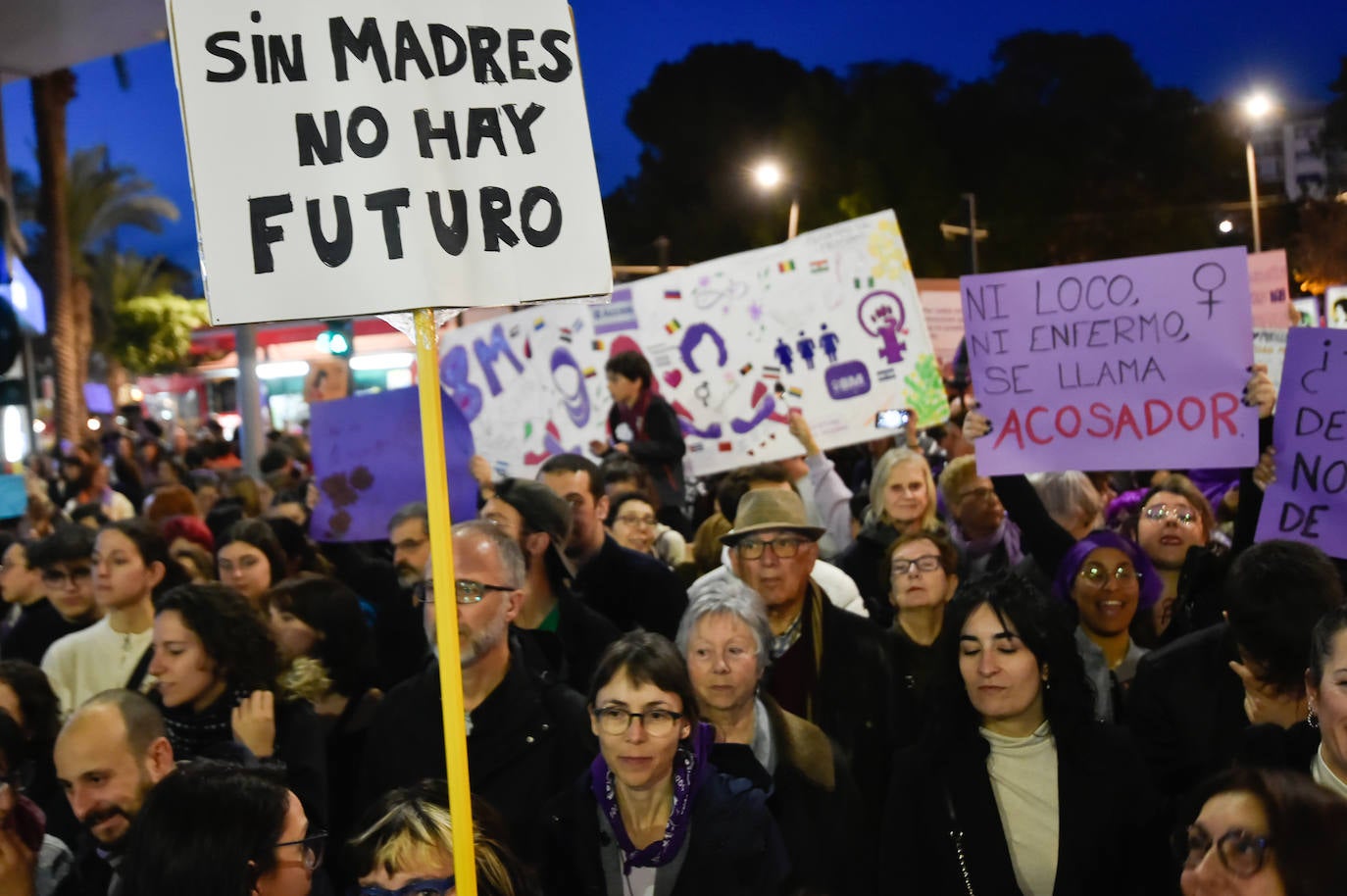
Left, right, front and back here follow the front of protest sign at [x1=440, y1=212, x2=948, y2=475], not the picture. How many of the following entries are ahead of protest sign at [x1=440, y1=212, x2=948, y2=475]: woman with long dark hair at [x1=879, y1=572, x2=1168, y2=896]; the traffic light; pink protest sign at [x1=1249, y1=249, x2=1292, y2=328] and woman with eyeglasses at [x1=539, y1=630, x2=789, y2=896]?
2

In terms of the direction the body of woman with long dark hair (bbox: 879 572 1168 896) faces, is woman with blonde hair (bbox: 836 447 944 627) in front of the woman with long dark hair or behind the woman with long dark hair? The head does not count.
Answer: behind

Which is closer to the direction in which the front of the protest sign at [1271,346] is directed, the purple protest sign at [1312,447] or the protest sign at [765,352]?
the purple protest sign

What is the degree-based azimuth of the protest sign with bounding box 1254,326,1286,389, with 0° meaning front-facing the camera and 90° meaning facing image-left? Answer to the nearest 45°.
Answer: approximately 0°

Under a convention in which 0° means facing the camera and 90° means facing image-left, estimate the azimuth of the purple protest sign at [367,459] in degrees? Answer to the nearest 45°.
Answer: approximately 0°
